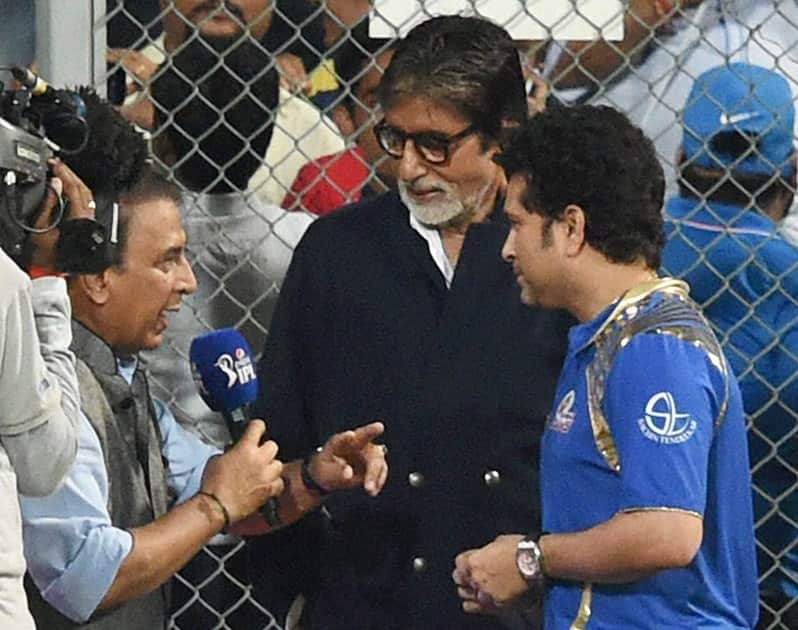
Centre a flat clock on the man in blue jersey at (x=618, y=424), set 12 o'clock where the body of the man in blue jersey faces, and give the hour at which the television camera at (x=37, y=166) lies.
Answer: The television camera is roughly at 12 o'clock from the man in blue jersey.

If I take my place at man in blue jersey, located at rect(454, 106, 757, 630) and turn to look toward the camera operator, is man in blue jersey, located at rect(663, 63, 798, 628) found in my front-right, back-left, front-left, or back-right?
back-right

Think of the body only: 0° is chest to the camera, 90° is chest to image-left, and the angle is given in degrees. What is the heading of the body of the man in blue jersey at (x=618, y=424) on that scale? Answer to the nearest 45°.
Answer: approximately 90°

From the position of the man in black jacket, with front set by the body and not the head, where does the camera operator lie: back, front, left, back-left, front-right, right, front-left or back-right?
front-right

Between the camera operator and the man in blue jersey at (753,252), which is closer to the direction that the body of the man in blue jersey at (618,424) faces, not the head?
the camera operator

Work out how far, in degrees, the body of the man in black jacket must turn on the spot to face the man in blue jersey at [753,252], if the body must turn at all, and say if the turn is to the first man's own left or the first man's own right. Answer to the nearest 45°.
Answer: approximately 135° to the first man's own left

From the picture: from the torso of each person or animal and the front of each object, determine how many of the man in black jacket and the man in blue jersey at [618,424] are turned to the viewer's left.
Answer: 1

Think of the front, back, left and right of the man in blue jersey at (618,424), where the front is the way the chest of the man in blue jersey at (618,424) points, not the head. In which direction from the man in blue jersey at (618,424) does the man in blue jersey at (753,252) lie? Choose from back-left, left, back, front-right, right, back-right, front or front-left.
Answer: right

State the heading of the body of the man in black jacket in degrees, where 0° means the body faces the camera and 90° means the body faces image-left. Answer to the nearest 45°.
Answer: approximately 0°

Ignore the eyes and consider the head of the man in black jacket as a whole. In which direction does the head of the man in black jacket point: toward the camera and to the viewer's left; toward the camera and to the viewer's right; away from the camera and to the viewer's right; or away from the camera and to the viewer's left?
toward the camera and to the viewer's left

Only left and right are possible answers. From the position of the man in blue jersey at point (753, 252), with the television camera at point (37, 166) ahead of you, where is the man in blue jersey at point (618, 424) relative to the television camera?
left

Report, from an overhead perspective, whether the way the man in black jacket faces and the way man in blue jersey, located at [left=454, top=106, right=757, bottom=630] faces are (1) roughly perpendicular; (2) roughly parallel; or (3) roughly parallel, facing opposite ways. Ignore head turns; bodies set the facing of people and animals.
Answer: roughly perpendicular

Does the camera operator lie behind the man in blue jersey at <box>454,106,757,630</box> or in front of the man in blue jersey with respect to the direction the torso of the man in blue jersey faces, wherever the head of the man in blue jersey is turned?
in front
